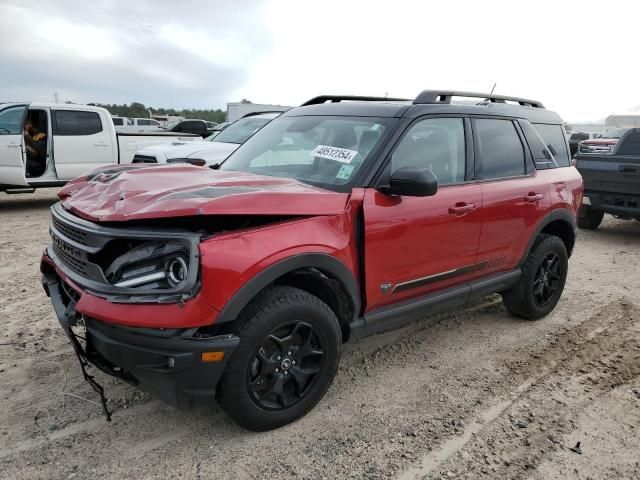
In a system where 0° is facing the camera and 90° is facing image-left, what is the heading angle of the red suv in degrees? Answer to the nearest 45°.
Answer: approximately 45°

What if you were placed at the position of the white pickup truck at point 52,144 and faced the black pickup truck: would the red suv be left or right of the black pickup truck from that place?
right

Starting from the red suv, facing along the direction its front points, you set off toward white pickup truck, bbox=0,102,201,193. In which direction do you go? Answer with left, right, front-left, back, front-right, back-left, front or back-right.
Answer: right

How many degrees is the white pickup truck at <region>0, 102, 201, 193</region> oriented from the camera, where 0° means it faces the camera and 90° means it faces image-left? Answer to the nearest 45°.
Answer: approximately 90°

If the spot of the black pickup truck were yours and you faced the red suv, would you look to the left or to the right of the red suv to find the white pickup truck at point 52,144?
right

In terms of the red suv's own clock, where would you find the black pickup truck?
The black pickup truck is roughly at 6 o'clock from the red suv.

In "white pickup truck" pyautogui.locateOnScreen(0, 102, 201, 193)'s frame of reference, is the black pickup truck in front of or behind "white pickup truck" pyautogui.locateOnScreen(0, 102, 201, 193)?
behind

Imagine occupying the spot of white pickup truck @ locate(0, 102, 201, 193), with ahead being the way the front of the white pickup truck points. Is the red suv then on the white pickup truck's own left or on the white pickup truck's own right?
on the white pickup truck's own left
